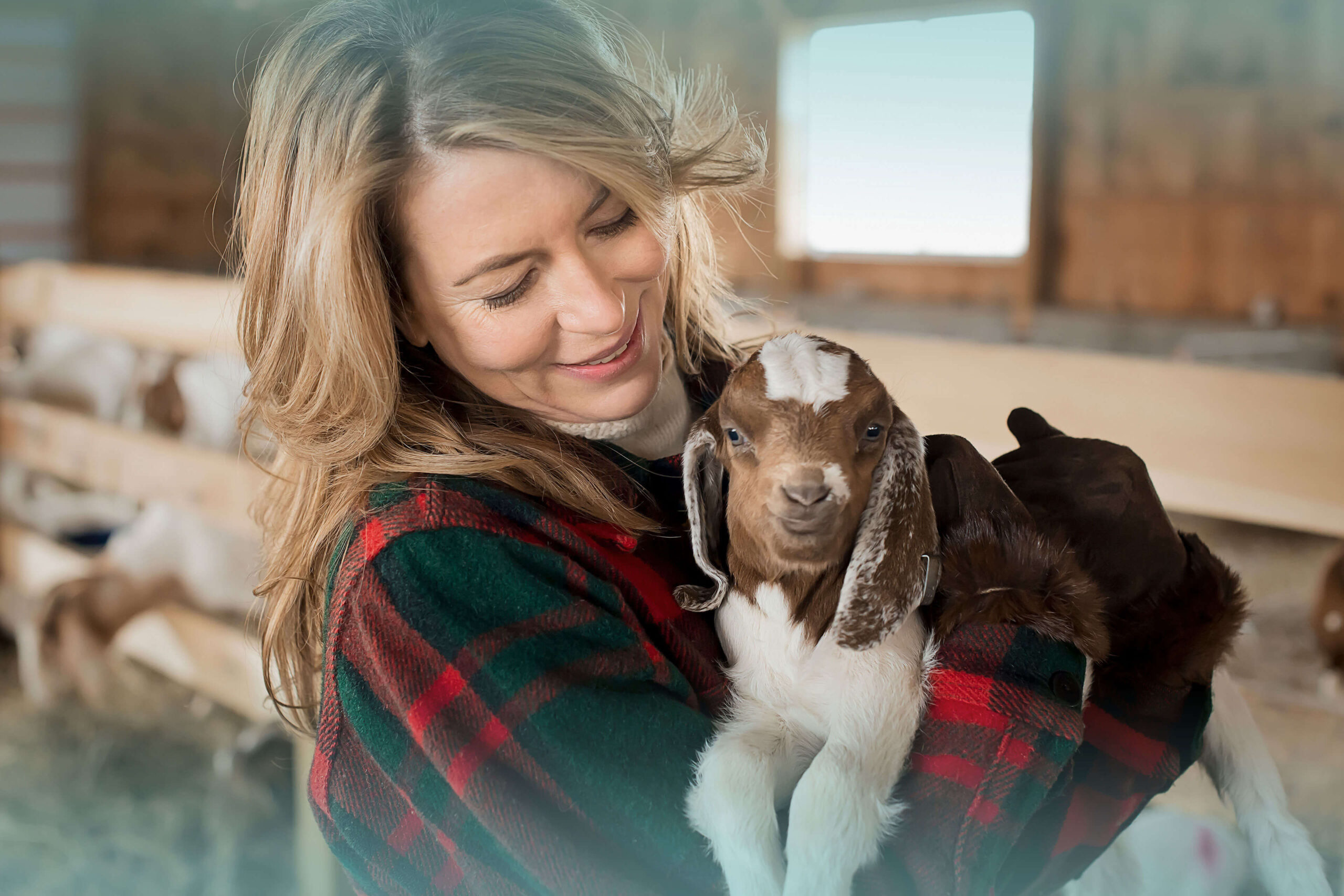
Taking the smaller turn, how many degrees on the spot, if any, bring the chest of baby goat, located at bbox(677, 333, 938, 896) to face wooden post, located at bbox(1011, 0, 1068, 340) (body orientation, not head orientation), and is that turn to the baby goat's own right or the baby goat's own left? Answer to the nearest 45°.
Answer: approximately 180°

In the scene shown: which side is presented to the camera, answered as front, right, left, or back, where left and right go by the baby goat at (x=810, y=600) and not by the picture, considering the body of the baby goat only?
front

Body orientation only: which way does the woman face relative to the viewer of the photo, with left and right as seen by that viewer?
facing the viewer and to the right of the viewer

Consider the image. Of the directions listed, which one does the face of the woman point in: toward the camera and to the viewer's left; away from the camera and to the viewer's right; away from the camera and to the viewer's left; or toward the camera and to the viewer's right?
toward the camera and to the viewer's right

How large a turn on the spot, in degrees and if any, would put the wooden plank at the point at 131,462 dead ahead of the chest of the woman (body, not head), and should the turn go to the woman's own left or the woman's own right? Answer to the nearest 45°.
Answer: approximately 180°

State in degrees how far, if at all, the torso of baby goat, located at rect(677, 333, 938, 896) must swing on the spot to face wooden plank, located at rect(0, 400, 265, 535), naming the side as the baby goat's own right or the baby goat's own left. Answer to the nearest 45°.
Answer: approximately 135° to the baby goat's own right
